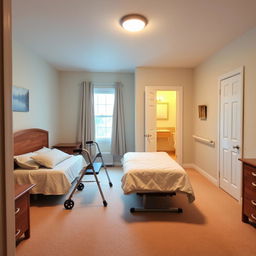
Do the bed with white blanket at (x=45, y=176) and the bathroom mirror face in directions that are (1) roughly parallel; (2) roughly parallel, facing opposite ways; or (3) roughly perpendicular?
roughly perpendicular

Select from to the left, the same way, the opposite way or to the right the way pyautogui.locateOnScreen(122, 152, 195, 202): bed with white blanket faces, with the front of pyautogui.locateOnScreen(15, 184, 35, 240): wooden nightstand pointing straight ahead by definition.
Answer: to the right

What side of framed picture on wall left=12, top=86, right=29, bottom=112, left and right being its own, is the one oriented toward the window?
left

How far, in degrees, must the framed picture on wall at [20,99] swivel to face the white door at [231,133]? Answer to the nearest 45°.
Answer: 0° — it already faces it

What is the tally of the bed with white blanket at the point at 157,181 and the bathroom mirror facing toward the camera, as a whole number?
2

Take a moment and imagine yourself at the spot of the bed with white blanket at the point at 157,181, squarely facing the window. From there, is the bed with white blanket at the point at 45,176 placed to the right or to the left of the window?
left

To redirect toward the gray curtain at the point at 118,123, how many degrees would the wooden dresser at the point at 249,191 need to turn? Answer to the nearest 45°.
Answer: approximately 90° to its right

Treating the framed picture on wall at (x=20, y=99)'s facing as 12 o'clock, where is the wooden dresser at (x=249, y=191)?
The wooden dresser is roughly at 12 o'clock from the framed picture on wall.

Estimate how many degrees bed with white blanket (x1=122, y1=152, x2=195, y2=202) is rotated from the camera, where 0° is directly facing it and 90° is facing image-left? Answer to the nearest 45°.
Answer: approximately 0°

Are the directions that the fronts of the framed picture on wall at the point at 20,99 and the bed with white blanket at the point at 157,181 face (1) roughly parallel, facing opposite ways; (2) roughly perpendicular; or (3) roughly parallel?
roughly perpendicular

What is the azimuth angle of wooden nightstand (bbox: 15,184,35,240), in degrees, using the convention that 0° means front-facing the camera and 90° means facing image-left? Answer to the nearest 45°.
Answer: approximately 315°

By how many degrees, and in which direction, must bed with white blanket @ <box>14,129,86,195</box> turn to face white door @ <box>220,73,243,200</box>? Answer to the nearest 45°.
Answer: approximately 45° to its left

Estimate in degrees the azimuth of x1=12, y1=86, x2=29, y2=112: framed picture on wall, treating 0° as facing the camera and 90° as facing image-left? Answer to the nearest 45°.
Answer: approximately 315°
